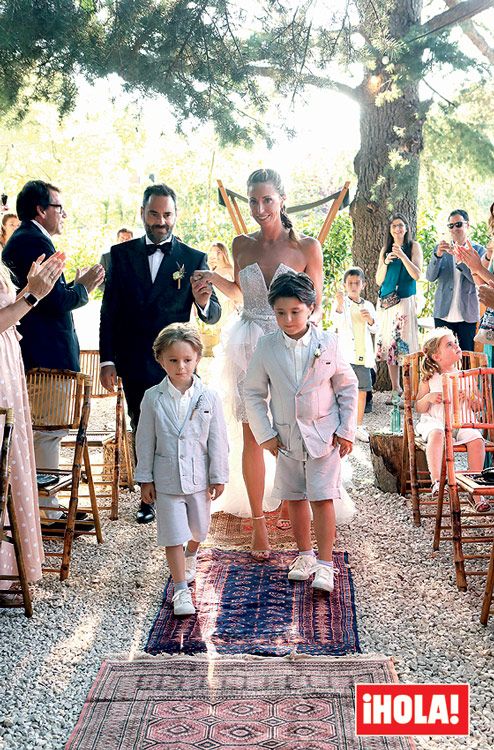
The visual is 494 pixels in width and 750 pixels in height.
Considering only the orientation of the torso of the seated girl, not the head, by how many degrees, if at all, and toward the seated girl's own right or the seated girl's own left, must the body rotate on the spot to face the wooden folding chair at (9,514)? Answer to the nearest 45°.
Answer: approximately 90° to the seated girl's own right

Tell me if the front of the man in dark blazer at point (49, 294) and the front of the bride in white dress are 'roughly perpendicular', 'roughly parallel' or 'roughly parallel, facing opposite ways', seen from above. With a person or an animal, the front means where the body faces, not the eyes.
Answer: roughly perpendicular

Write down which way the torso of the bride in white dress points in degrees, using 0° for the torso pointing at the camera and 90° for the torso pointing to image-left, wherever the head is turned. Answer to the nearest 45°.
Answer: approximately 0°

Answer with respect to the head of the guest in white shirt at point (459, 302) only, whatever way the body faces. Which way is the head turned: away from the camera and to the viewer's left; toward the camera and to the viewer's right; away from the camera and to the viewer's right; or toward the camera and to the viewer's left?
toward the camera and to the viewer's left

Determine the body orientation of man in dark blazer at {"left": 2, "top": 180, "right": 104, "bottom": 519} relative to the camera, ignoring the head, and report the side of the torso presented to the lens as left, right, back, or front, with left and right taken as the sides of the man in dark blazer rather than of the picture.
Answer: right

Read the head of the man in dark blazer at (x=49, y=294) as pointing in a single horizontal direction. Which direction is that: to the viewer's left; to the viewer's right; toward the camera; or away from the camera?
to the viewer's right

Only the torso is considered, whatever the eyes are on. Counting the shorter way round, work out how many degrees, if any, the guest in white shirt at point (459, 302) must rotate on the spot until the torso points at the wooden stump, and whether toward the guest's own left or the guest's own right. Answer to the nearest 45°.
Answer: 0° — they already face it

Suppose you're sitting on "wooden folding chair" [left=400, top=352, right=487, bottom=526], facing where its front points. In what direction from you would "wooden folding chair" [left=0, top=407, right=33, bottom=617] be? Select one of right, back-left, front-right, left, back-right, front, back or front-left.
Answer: right
